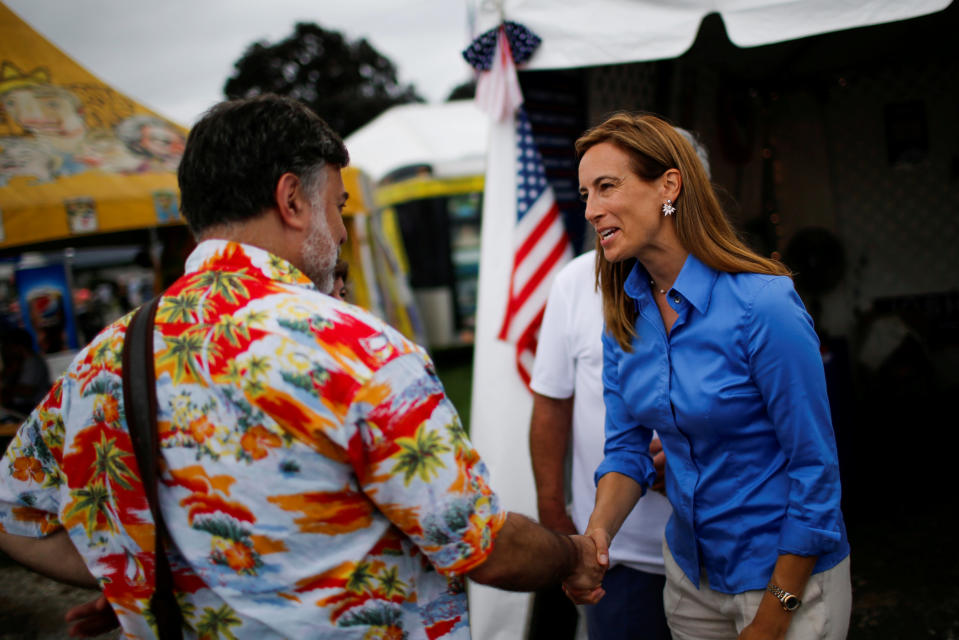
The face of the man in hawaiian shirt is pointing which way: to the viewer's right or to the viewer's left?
to the viewer's right

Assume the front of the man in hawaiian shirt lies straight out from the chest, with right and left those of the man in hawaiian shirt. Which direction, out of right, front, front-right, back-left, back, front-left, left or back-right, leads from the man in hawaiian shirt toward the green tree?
front-left

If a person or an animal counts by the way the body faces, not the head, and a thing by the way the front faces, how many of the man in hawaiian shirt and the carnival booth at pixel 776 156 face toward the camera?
1

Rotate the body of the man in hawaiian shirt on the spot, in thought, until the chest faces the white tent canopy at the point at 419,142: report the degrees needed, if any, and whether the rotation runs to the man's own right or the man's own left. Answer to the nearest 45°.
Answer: approximately 45° to the man's own left

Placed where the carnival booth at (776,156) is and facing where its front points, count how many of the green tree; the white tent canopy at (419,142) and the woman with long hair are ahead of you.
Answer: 1

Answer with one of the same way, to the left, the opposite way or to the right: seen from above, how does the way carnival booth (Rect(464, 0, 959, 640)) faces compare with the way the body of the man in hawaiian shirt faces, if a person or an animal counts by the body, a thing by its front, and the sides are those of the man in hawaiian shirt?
the opposite way

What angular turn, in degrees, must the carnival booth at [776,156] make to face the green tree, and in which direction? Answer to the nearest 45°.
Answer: approximately 135° to its right

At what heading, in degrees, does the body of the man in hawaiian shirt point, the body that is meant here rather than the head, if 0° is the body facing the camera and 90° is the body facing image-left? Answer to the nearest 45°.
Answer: approximately 225°

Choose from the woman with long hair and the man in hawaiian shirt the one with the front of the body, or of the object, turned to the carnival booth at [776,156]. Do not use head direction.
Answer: the man in hawaiian shirt

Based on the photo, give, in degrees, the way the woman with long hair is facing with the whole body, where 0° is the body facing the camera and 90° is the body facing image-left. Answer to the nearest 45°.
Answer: approximately 45°

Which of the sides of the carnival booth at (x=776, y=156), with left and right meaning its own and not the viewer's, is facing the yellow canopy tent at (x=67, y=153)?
right

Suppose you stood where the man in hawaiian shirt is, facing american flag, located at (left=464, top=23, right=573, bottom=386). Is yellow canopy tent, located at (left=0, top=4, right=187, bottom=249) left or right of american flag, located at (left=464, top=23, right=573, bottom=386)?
left

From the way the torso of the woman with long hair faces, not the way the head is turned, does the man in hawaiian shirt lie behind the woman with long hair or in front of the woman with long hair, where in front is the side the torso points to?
in front
